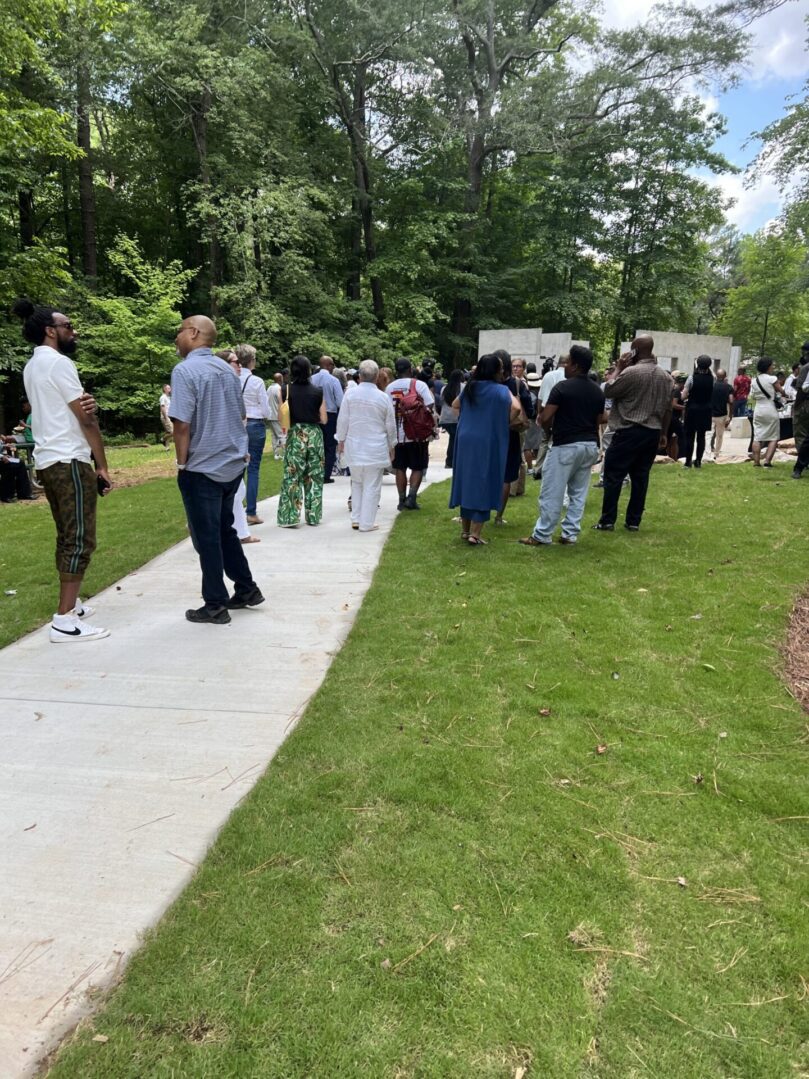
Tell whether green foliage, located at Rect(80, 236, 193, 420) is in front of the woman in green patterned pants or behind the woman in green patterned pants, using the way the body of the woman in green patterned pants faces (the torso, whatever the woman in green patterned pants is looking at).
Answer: in front

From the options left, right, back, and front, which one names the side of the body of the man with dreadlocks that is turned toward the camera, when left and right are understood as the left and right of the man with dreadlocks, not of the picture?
right

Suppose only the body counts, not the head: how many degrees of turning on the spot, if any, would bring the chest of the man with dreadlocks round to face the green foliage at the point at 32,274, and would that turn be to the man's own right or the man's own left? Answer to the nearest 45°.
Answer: approximately 90° to the man's own left

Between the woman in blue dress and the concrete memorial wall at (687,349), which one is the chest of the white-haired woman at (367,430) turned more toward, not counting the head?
the concrete memorial wall

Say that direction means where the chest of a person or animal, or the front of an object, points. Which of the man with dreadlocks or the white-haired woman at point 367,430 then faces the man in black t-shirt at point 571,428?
the man with dreadlocks

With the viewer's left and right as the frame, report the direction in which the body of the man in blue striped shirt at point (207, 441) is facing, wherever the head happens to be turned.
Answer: facing away from the viewer and to the left of the viewer

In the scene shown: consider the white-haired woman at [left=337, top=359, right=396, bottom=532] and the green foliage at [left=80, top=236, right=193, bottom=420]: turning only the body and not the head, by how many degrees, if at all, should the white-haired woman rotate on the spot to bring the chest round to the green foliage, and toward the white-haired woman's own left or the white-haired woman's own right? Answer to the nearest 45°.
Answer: approximately 45° to the white-haired woman's own left

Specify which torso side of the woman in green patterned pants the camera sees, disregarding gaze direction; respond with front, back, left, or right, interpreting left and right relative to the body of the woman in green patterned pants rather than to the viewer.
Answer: back

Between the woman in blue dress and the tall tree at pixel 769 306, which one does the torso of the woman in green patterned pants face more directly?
the tall tree

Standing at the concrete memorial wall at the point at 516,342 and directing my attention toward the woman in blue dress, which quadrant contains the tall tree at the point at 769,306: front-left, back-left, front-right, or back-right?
back-left

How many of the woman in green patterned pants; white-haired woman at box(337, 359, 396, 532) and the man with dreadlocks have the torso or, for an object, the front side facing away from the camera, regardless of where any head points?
2

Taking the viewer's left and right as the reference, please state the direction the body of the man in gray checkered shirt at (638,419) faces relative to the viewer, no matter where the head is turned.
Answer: facing away from the viewer and to the left of the viewer

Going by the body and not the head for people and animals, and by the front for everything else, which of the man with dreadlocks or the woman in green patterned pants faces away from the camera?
the woman in green patterned pants

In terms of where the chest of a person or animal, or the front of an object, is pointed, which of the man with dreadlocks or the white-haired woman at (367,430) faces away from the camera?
the white-haired woman

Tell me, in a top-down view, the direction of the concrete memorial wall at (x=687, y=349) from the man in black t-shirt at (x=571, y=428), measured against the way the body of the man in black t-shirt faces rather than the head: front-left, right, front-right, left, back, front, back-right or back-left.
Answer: front-right

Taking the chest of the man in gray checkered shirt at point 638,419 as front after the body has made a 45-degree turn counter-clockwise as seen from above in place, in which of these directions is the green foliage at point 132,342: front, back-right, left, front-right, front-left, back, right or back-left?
front-right
